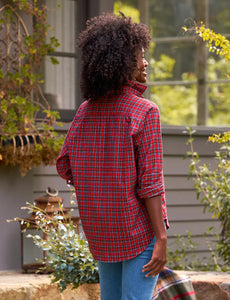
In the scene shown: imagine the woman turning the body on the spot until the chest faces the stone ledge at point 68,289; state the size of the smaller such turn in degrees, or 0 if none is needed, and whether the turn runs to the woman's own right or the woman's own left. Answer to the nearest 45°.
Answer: approximately 45° to the woman's own left

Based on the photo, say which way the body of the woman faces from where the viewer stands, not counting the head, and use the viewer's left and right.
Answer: facing away from the viewer and to the right of the viewer

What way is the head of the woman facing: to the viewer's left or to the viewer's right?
to the viewer's right

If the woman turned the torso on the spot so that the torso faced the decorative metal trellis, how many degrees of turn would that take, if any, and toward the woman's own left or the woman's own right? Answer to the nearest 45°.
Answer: approximately 45° to the woman's own left

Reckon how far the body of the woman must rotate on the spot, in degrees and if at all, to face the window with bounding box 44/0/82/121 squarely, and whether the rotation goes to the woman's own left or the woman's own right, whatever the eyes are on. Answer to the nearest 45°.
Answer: approximately 45° to the woman's own left

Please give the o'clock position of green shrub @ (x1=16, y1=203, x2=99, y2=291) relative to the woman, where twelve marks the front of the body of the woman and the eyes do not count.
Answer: The green shrub is roughly at 10 o'clock from the woman.
